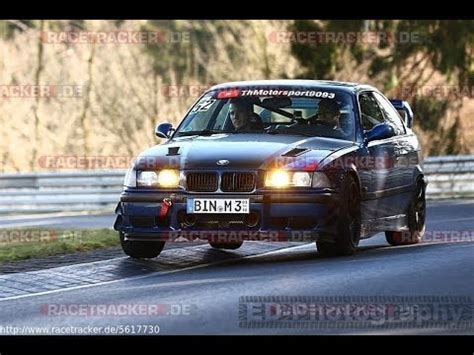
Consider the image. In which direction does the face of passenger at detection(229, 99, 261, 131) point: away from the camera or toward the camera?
toward the camera

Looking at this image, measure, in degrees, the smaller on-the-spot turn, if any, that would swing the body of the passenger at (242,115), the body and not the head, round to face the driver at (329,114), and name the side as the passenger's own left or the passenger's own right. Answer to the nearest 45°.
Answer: approximately 135° to the passenger's own left

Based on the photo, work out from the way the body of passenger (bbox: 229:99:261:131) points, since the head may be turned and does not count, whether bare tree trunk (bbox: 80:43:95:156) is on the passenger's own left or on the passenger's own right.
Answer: on the passenger's own right

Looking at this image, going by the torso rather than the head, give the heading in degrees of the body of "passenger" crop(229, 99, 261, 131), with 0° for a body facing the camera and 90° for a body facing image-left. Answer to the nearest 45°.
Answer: approximately 45°

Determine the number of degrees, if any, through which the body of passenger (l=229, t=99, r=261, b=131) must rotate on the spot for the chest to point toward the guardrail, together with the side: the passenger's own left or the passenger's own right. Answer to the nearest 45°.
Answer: approximately 90° to the passenger's own right
